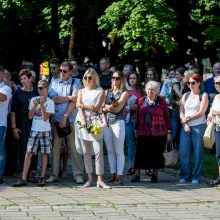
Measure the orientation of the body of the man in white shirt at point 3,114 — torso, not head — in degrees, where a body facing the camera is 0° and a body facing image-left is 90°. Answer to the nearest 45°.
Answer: approximately 45°

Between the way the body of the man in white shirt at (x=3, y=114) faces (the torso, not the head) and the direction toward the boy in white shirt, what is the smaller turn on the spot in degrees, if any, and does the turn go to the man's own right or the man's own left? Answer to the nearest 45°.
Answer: approximately 135° to the man's own left

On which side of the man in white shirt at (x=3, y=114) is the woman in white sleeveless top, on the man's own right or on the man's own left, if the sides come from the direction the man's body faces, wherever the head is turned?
on the man's own left

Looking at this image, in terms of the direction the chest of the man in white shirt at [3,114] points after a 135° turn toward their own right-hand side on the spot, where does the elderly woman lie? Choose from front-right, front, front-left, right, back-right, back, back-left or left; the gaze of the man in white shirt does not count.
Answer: right
